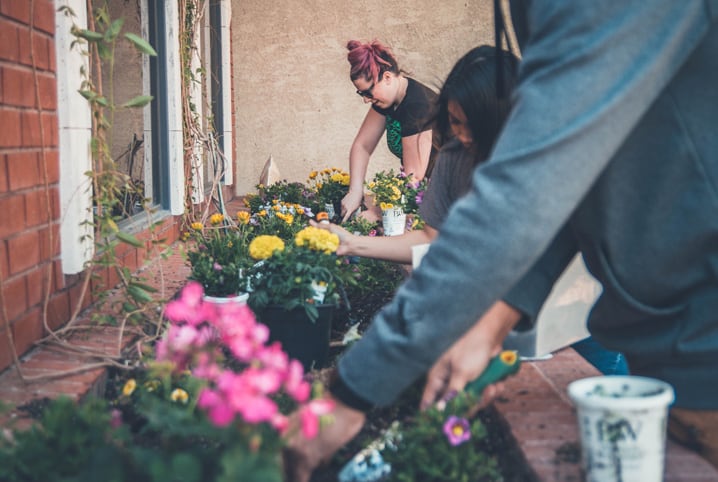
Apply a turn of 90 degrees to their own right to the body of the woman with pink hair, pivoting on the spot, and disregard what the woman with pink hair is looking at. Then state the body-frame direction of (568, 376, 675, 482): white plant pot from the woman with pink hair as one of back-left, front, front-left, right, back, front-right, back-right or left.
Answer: back-left

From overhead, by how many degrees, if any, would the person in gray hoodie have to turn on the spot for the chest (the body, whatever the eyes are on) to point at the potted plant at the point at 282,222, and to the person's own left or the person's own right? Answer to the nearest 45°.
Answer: approximately 45° to the person's own right

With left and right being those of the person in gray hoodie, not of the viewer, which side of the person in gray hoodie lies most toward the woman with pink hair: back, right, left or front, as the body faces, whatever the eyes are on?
right

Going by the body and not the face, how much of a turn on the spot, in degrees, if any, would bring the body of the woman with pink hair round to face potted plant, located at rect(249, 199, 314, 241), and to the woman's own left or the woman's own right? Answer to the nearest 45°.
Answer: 0° — they already face it

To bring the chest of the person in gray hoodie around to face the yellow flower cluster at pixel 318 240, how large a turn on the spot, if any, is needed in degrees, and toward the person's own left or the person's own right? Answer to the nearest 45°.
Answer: approximately 45° to the person's own right

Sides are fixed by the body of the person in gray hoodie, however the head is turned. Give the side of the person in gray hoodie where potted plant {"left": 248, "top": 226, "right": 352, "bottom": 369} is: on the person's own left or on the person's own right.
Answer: on the person's own right

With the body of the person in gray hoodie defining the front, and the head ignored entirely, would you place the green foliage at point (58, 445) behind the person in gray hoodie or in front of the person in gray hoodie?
in front

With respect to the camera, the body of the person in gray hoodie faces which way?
to the viewer's left

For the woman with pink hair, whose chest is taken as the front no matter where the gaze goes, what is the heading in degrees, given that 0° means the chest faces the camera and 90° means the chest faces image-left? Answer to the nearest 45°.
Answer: approximately 45°

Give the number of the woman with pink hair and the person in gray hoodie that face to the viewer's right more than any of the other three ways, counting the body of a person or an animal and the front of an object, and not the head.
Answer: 0
